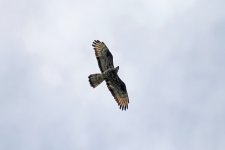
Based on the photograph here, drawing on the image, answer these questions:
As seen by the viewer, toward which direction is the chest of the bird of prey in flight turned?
to the viewer's right

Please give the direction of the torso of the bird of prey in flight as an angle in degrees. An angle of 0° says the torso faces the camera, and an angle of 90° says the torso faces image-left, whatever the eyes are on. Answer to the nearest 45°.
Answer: approximately 270°
